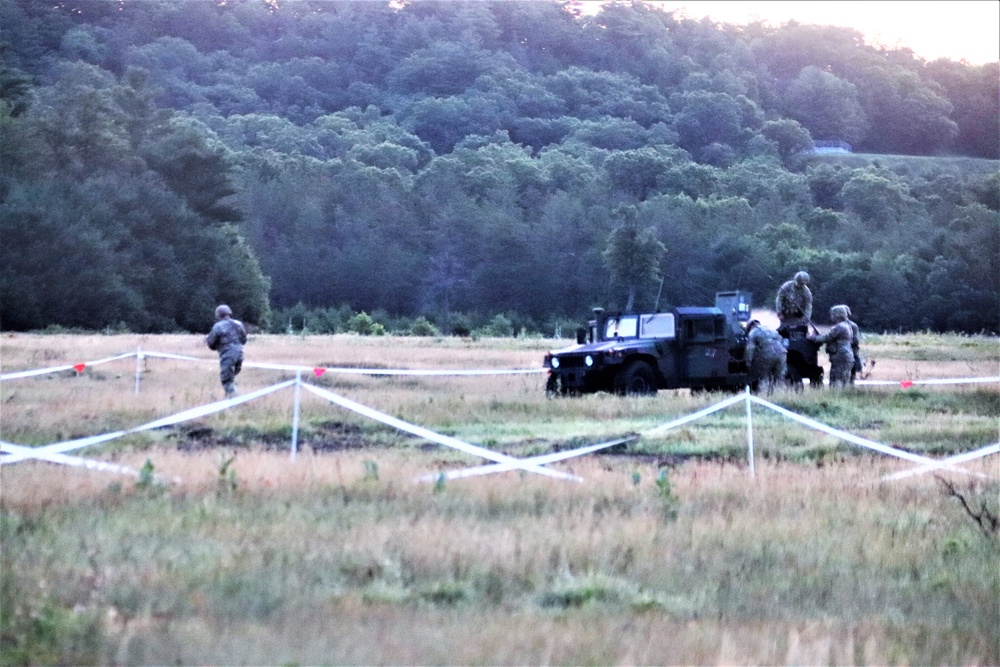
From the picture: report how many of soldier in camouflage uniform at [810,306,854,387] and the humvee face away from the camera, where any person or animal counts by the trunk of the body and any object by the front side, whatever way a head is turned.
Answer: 0

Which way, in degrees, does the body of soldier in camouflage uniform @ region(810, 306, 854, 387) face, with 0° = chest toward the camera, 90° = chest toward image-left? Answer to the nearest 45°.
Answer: approximately 90°

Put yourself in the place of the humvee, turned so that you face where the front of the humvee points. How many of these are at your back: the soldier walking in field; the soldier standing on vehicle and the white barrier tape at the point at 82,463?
1

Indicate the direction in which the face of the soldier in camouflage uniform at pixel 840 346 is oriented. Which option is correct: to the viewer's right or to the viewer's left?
to the viewer's left

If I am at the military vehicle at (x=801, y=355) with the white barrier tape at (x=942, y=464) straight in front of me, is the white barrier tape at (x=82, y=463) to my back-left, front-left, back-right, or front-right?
front-right

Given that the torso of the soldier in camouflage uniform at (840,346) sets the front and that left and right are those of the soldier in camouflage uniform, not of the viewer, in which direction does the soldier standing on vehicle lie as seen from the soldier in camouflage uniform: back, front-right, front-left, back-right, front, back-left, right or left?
front-right

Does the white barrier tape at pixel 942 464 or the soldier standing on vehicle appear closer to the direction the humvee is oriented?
the white barrier tape

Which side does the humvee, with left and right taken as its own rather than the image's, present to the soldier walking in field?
front

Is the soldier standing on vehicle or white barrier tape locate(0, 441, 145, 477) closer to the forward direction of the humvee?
the white barrier tape

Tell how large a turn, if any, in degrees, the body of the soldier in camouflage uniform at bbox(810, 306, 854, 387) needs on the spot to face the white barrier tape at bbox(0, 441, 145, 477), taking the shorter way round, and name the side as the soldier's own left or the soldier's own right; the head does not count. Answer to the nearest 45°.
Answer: approximately 45° to the soldier's own left

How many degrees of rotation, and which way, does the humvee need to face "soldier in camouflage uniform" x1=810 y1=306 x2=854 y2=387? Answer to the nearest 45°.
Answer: approximately 135° to its left

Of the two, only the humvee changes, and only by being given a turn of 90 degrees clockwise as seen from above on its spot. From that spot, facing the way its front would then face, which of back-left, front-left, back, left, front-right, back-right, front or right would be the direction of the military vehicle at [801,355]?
right

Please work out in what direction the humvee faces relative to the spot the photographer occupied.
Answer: facing the viewer and to the left of the viewer

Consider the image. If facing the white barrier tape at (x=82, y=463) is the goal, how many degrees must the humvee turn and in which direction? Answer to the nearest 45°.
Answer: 0° — it already faces it

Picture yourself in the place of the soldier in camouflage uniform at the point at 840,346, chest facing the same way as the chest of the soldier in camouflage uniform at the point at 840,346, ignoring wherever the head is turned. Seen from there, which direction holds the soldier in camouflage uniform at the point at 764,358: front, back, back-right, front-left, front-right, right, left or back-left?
front-left

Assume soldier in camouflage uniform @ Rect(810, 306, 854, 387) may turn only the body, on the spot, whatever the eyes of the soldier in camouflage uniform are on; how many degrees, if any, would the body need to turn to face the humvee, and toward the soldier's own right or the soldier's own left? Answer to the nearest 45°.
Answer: approximately 45° to the soldier's own left
